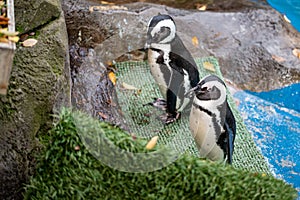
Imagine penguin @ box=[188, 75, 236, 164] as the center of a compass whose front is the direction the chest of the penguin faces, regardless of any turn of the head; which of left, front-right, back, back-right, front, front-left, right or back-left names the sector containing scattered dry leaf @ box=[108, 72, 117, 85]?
right

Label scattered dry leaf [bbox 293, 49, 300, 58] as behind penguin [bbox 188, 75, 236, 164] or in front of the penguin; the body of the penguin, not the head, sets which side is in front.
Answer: behind

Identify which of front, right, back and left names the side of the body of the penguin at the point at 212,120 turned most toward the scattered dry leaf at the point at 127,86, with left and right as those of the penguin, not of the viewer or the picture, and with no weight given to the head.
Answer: right

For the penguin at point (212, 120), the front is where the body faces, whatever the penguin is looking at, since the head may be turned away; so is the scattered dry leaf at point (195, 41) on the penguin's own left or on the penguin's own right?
on the penguin's own right

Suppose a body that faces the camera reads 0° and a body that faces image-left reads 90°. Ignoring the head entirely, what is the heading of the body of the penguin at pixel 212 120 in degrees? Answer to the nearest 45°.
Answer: approximately 45°

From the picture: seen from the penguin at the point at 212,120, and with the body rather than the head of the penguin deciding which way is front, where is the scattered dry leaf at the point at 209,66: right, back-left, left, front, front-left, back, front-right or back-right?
back-right

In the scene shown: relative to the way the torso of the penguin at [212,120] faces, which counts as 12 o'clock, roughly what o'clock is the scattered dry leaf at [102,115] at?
The scattered dry leaf is roughly at 2 o'clock from the penguin.

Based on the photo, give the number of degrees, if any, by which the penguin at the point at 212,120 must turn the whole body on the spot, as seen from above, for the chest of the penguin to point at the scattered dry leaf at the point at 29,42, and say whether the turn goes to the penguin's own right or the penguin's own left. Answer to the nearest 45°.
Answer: approximately 45° to the penguin's own right

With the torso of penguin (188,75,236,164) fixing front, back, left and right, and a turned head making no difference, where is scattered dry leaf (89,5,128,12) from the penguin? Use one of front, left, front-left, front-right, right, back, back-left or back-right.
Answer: right
